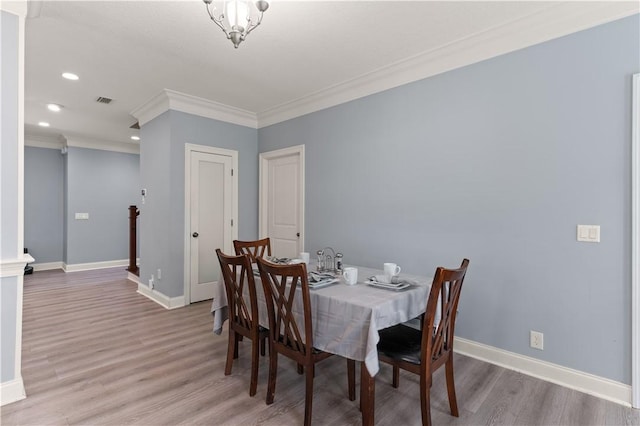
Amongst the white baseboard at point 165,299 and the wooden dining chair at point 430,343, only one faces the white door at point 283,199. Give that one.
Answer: the wooden dining chair

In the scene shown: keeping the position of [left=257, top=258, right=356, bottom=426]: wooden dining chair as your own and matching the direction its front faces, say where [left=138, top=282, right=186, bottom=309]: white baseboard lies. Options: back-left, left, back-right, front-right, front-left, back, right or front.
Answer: left

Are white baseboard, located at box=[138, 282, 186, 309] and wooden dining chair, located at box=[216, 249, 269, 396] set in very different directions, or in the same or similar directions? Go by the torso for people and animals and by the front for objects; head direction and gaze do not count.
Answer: very different directions

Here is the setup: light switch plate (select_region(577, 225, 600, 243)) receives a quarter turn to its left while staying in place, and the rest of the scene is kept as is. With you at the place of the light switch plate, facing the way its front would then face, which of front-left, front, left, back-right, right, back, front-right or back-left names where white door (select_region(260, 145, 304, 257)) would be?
back

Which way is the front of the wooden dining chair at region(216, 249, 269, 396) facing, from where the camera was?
facing away from the viewer and to the right of the viewer

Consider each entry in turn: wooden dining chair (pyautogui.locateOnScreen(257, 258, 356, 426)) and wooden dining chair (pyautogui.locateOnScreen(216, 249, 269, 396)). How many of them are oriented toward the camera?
0

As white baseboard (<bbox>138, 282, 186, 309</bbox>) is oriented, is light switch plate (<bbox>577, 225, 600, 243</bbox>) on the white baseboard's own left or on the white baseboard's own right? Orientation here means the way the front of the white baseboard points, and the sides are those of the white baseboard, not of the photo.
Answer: on the white baseboard's own left

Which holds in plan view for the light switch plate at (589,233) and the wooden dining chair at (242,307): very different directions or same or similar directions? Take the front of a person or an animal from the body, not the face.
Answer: very different directions

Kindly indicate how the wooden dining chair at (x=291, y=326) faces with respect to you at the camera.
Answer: facing away from the viewer and to the right of the viewer

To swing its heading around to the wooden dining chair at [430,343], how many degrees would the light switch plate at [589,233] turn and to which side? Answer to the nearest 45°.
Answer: approximately 45° to its right
